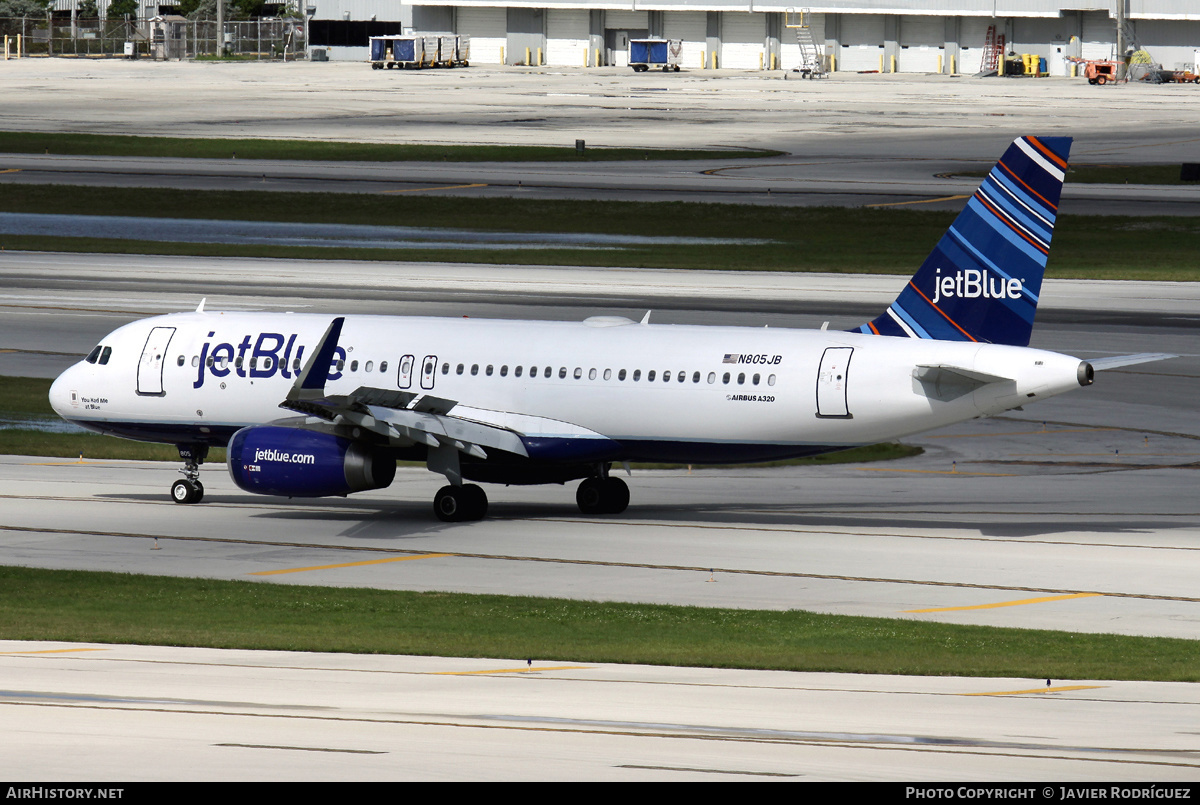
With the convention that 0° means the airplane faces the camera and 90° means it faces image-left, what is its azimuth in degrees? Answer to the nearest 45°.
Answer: approximately 135°
